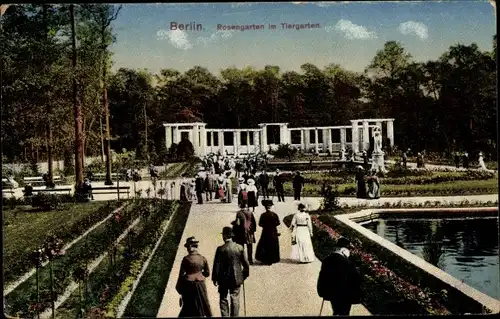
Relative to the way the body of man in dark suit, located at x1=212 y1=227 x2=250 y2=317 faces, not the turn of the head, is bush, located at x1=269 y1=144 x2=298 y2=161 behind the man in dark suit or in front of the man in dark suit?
in front

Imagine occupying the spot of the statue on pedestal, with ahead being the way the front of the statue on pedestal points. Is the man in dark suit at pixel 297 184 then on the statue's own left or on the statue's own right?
on the statue's own right

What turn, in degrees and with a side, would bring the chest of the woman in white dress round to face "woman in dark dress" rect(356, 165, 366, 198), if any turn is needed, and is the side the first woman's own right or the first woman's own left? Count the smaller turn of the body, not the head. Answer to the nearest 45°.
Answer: approximately 45° to the first woman's own right

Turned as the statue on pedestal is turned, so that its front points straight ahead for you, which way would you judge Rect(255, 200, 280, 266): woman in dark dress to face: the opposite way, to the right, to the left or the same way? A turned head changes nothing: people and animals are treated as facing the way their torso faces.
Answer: the opposite way

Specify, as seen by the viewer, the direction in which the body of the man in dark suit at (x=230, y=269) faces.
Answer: away from the camera

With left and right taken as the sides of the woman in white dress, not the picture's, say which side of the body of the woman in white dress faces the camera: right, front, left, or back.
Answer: back

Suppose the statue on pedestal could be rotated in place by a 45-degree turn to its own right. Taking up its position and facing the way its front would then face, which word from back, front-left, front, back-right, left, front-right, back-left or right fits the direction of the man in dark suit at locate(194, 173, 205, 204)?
front-left

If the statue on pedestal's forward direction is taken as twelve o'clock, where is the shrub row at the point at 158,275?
The shrub row is roughly at 12 o'clock from the statue on pedestal.

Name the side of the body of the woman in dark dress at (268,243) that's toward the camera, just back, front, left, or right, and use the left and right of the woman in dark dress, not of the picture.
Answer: back
